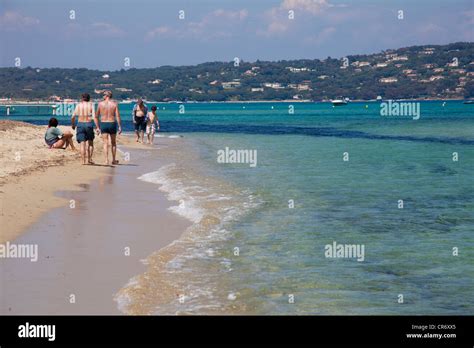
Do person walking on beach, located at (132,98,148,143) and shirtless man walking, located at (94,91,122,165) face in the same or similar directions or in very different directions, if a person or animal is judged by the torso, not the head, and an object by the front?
very different directions

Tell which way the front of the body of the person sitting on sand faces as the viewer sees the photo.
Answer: to the viewer's right

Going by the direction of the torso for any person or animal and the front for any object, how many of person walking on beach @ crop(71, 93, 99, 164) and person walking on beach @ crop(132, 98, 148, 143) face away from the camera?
1

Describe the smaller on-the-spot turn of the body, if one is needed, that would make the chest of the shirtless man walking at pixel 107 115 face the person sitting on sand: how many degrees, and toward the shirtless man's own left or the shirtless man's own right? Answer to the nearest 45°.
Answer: approximately 45° to the shirtless man's own left

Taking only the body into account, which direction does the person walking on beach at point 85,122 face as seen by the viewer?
away from the camera

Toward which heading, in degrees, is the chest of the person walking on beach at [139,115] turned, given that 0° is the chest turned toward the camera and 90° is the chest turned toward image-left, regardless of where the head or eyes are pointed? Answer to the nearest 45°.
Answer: approximately 0°

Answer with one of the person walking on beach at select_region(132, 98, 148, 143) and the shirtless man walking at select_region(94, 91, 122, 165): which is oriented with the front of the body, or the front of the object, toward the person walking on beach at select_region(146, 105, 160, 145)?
the shirtless man walking

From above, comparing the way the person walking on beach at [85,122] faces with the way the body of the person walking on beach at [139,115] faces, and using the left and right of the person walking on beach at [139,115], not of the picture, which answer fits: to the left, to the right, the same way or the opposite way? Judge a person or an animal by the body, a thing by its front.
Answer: the opposite way

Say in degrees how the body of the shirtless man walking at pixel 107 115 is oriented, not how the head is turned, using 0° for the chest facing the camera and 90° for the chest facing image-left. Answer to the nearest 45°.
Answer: approximately 180°

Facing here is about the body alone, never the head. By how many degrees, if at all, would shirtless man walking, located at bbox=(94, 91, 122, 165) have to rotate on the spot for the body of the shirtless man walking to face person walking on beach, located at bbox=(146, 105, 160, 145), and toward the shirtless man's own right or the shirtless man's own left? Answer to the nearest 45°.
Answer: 0° — they already face them

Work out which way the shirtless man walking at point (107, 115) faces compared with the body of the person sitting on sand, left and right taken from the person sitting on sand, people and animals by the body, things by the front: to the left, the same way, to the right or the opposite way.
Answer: to the left
